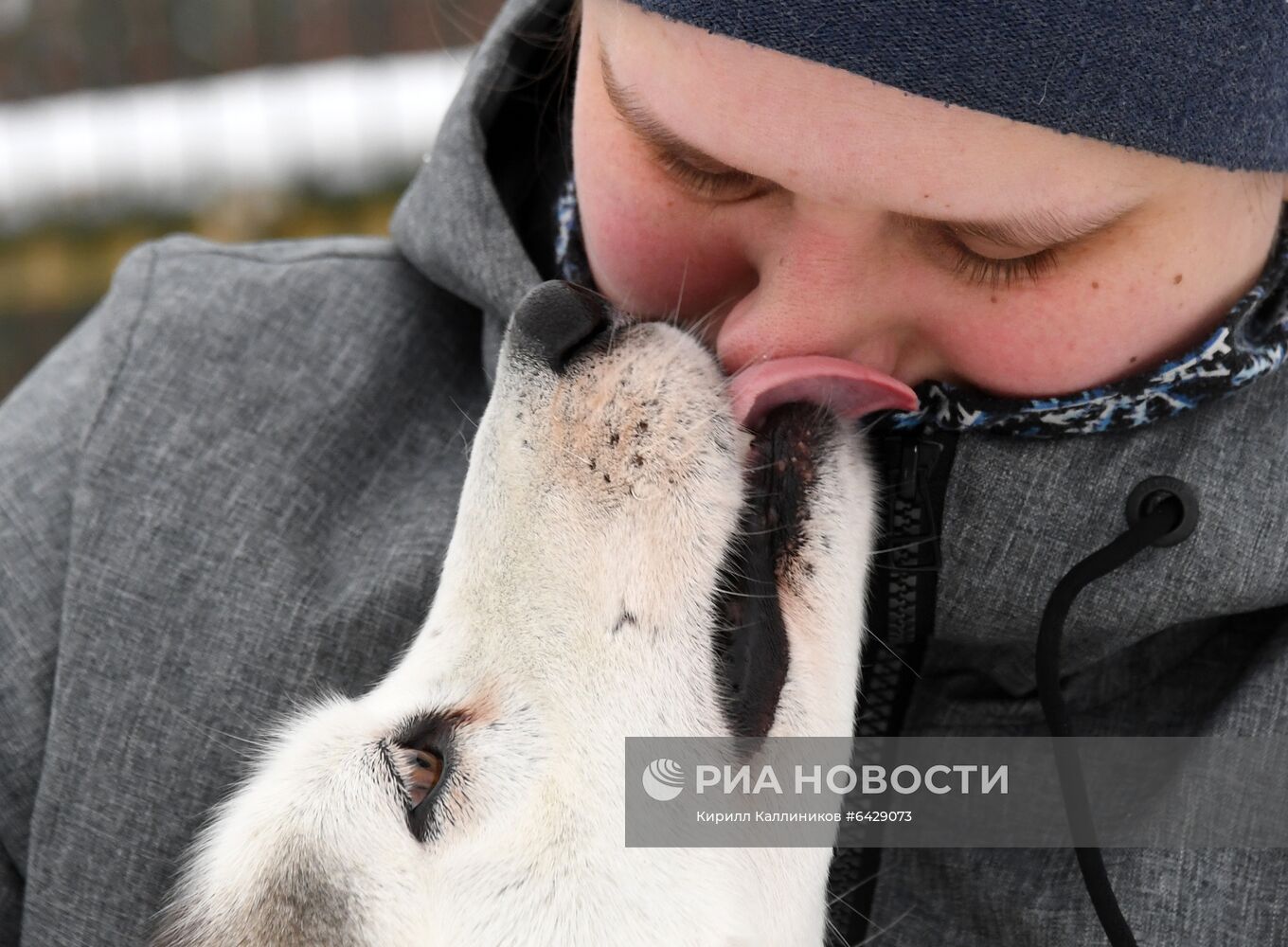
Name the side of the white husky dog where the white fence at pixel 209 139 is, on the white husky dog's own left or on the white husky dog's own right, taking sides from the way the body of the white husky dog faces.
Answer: on the white husky dog's own left
